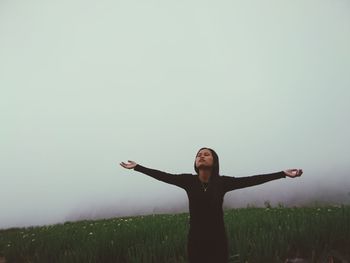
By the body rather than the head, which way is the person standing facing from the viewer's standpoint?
toward the camera
